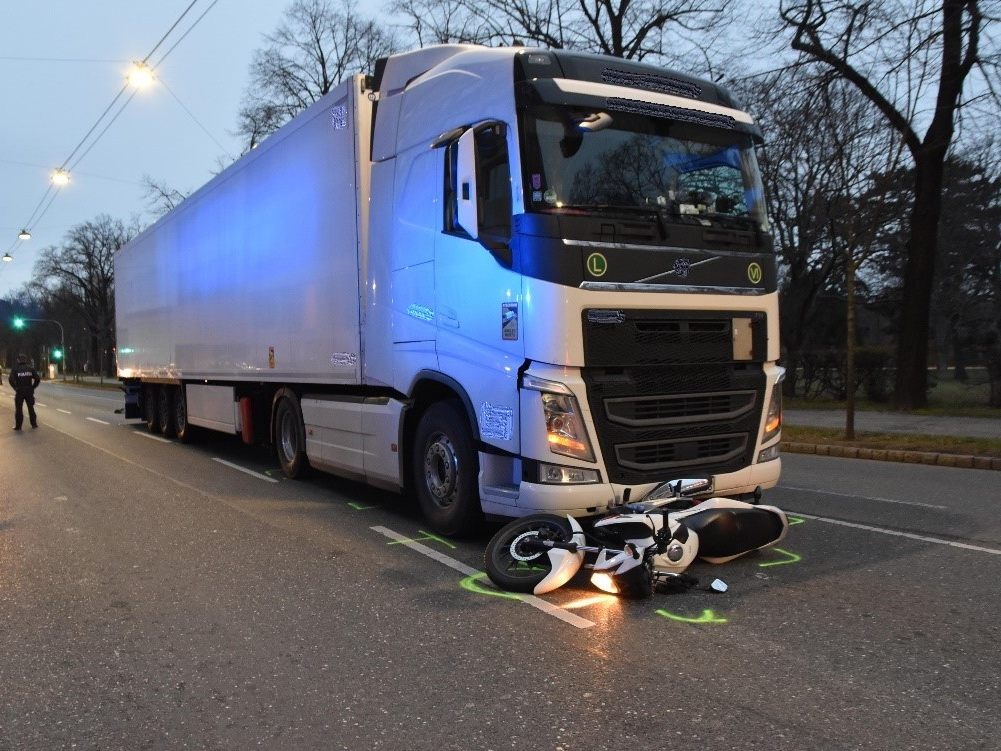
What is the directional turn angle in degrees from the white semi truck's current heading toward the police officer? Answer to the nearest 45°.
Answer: approximately 180°

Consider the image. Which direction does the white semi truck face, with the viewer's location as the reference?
facing the viewer and to the right of the viewer
